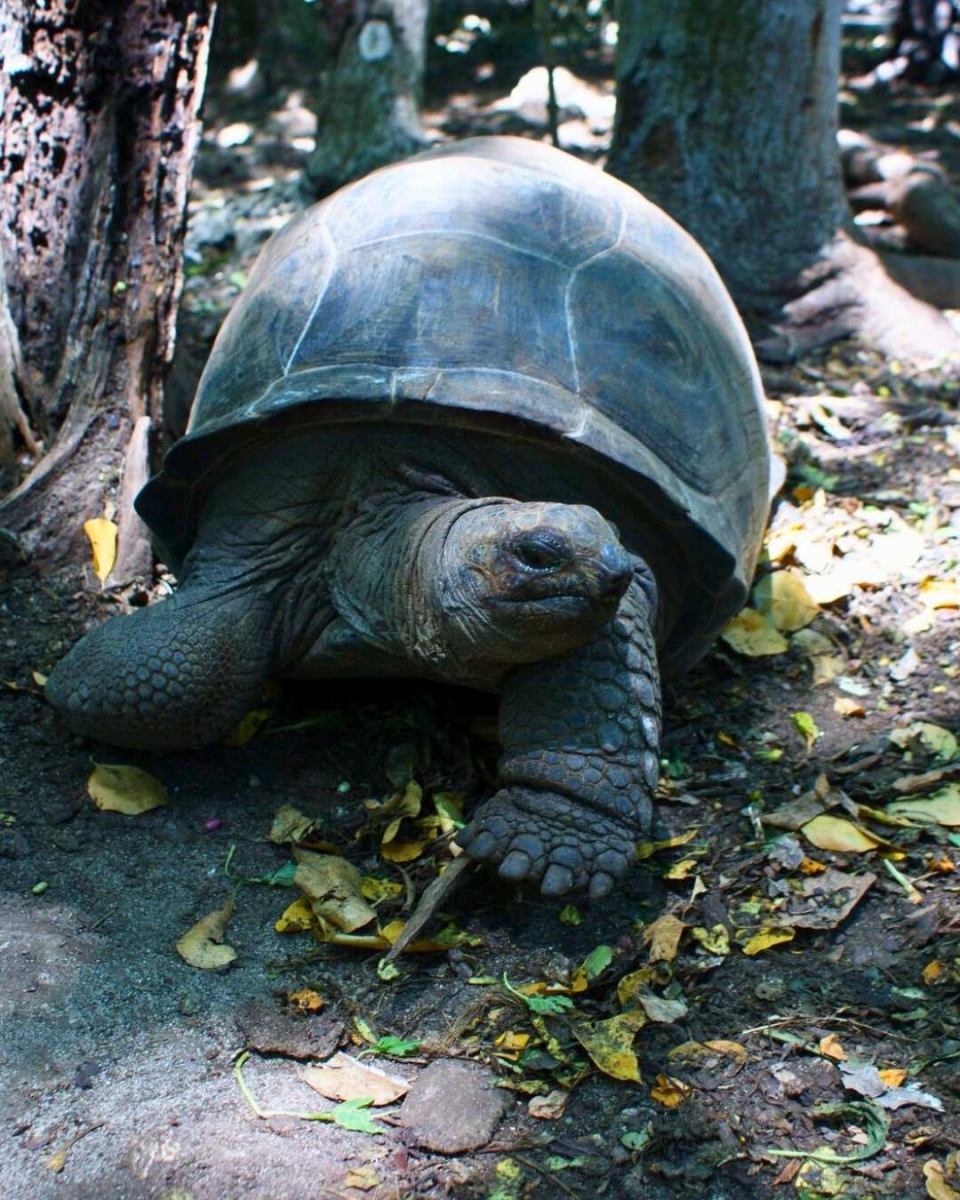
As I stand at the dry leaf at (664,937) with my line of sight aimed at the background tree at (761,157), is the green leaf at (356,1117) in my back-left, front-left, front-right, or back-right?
back-left

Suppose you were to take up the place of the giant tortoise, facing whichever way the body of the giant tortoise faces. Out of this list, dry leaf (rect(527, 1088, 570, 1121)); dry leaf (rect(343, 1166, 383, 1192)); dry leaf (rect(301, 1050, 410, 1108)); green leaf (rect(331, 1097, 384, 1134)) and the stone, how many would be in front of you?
5

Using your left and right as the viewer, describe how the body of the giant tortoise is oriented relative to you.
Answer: facing the viewer

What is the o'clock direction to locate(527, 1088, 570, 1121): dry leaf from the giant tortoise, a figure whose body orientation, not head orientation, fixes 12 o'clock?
The dry leaf is roughly at 12 o'clock from the giant tortoise.

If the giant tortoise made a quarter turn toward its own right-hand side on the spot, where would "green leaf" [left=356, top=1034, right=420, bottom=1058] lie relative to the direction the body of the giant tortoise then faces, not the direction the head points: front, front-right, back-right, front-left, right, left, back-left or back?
left

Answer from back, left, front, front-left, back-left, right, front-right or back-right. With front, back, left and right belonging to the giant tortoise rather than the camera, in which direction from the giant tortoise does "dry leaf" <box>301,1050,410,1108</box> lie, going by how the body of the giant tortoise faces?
front

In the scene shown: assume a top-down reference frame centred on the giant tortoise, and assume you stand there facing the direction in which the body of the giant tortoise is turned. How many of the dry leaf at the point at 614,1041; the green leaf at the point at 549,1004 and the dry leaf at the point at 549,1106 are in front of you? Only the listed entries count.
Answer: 3

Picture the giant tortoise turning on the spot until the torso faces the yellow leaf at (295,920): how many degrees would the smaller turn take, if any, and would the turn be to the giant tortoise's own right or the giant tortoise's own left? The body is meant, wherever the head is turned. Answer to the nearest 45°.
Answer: approximately 45° to the giant tortoise's own right

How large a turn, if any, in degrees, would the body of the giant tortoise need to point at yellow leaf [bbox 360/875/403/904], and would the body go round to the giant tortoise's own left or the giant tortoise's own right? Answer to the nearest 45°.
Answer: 0° — it already faces it

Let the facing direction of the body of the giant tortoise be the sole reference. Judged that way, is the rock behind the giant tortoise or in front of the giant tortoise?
in front

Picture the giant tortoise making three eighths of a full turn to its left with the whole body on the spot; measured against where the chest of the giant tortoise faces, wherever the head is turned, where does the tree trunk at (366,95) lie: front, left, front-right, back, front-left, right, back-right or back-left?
front-left

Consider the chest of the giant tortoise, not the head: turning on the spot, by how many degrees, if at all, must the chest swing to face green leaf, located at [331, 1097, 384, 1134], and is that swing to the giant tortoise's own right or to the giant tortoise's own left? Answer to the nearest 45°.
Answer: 0° — it already faces it

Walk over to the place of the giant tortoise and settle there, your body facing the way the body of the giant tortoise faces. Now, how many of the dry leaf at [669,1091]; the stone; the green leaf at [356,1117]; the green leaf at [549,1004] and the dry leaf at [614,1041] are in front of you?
5

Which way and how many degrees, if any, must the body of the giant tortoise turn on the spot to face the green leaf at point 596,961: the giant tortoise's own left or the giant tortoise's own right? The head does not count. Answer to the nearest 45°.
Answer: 0° — it already faces it

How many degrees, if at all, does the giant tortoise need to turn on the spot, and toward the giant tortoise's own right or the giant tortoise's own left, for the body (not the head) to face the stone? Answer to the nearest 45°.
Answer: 0° — it already faces it
